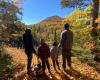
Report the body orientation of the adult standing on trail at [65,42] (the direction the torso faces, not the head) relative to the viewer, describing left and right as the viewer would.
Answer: facing away from the viewer

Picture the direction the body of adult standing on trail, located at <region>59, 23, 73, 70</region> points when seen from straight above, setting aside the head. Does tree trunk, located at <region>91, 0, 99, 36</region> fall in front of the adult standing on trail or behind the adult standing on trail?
in front
